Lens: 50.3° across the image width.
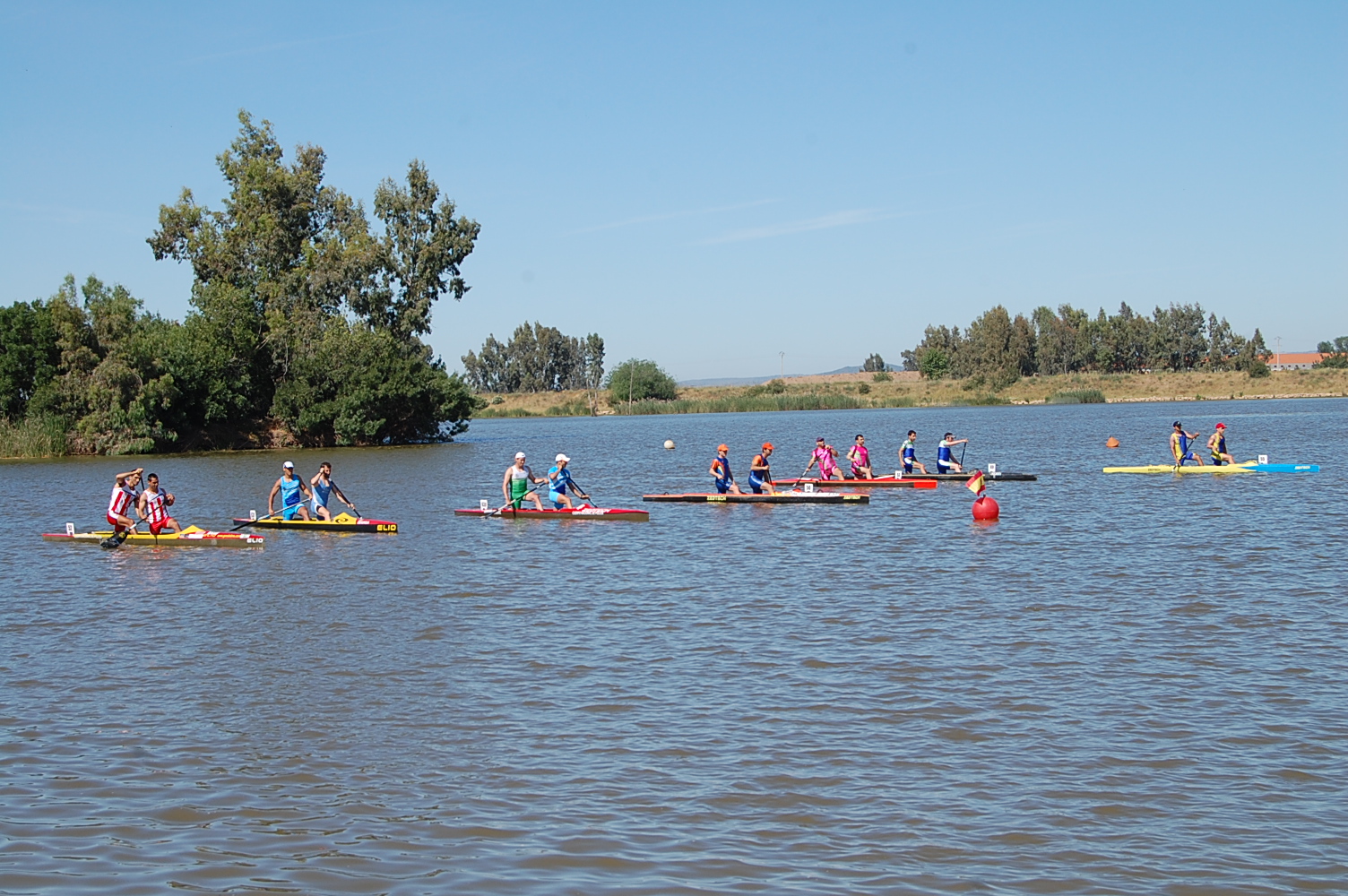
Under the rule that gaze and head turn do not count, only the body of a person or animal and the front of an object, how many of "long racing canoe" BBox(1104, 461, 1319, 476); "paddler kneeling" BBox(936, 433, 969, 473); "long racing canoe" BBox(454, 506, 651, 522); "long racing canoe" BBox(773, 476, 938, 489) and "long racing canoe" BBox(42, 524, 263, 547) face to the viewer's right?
5

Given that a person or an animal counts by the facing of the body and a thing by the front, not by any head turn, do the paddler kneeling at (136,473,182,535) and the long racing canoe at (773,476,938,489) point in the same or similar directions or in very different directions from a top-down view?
same or similar directions

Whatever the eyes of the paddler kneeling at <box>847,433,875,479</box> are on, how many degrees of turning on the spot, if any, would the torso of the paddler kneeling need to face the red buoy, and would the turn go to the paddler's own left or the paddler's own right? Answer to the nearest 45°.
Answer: approximately 45° to the paddler's own right

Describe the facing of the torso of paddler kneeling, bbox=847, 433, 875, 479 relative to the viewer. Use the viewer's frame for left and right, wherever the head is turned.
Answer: facing the viewer and to the right of the viewer

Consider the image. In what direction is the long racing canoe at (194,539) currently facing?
to the viewer's right

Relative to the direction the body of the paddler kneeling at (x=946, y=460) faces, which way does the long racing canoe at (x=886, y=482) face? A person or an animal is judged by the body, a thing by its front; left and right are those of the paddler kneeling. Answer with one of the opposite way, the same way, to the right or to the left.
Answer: the same way

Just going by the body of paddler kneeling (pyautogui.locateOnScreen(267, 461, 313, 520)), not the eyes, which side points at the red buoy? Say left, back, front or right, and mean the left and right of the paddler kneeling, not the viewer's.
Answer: front

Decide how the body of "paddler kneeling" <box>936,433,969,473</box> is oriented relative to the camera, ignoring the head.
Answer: to the viewer's right

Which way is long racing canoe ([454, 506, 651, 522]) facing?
to the viewer's right
